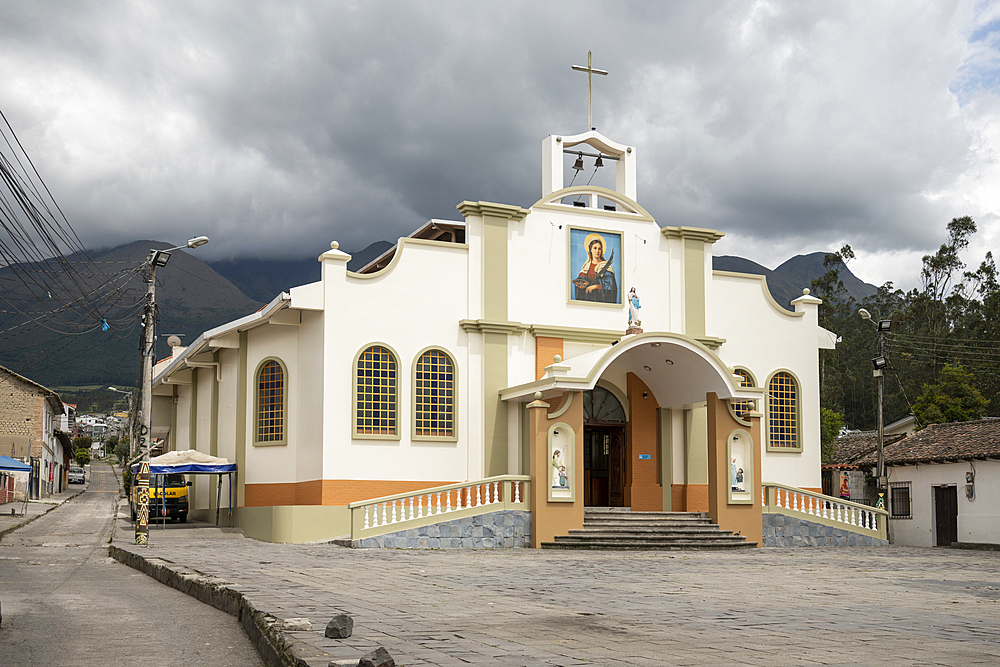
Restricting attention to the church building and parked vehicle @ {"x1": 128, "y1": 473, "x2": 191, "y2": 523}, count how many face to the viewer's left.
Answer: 0

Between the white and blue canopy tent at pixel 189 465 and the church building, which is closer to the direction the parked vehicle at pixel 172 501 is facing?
the white and blue canopy tent

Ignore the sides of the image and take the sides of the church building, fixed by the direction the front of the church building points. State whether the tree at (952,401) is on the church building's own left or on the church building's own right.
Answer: on the church building's own left

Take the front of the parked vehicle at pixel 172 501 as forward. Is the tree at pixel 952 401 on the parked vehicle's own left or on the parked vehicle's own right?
on the parked vehicle's own left

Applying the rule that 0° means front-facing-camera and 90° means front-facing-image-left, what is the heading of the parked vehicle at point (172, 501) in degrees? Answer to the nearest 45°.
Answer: approximately 0°

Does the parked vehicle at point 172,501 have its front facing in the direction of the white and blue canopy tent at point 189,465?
yes

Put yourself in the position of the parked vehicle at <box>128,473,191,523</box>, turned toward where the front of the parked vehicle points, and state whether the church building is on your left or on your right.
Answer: on your left

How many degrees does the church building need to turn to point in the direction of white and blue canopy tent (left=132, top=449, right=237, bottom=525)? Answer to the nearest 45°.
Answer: approximately 135° to its right
